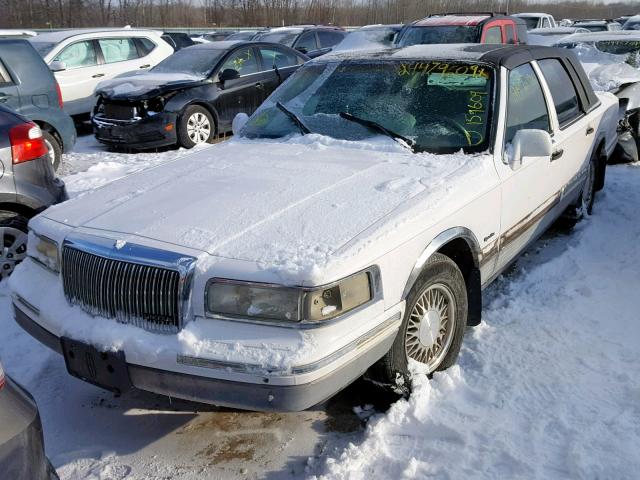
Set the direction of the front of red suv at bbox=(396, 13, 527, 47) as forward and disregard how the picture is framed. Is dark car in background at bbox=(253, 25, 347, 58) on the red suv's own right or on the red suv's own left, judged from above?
on the red suv's own right

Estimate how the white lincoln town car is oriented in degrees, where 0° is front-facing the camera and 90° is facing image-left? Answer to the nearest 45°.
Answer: approximately 45°

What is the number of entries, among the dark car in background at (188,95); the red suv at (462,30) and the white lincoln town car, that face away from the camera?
0

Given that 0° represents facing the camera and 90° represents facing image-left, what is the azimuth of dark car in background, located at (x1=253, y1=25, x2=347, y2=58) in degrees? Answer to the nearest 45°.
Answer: approximately 45°

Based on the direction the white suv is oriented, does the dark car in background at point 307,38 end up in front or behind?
behind

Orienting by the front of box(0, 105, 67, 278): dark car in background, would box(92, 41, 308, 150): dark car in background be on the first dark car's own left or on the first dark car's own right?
on the first dark car's own right

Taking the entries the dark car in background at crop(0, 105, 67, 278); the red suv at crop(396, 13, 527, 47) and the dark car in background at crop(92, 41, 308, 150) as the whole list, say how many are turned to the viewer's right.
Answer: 0

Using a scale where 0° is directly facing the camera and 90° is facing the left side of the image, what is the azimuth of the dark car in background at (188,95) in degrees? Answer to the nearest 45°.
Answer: approximately 45°

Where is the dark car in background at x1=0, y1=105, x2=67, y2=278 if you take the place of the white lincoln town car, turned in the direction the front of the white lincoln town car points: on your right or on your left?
on your right

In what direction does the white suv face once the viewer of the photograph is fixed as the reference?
facing the viewer and to the left of the viewer
